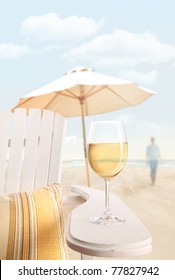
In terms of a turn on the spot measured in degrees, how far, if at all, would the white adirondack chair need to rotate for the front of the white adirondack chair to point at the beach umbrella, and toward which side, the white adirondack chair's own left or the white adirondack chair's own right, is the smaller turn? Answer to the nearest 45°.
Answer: approximately 135° to the white adirondack chair's own left

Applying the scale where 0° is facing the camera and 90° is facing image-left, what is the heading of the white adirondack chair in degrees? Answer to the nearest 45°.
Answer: approximately 315°
